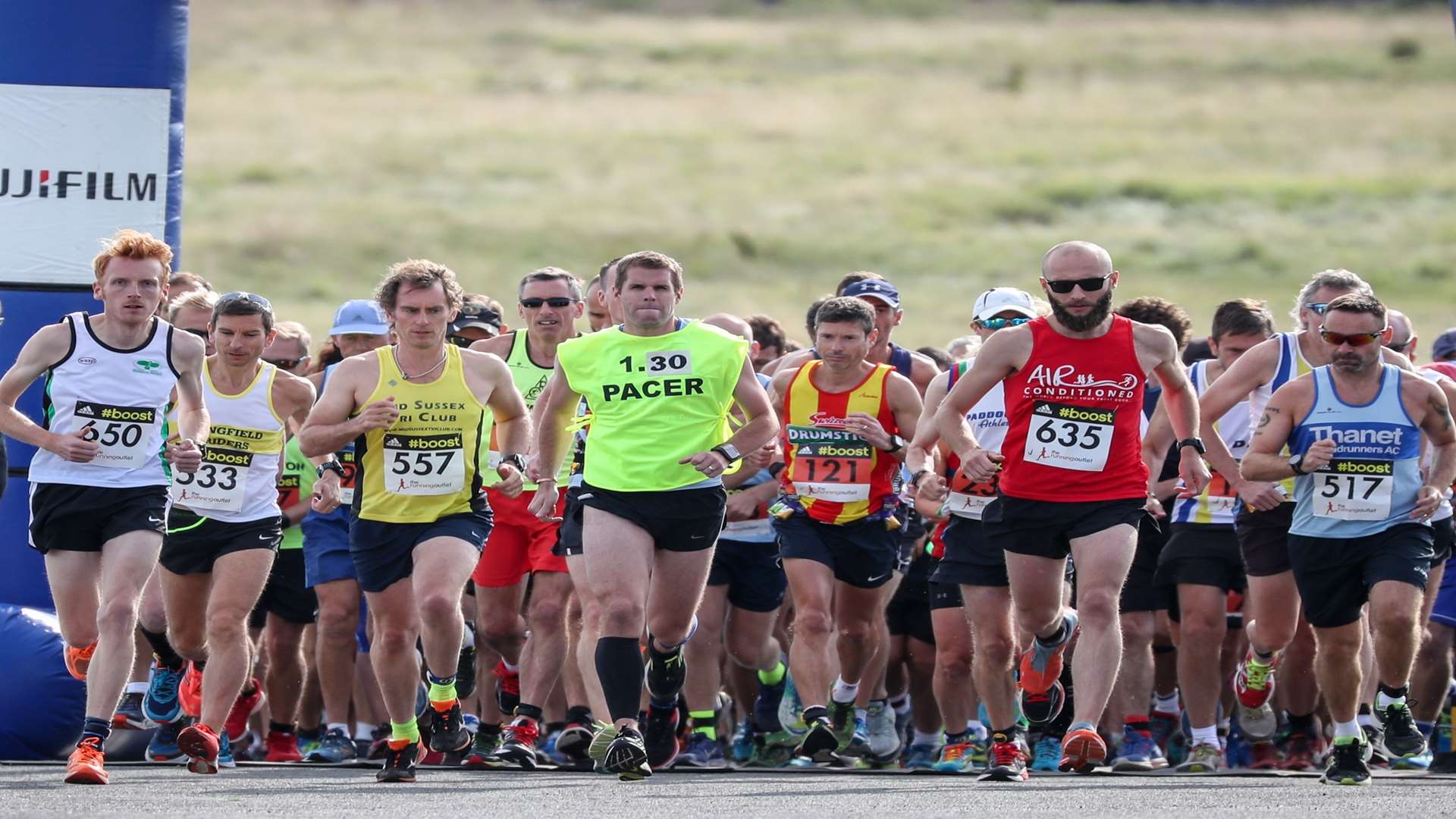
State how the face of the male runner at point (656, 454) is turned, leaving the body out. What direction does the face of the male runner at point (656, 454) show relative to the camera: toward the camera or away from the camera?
toward the camera

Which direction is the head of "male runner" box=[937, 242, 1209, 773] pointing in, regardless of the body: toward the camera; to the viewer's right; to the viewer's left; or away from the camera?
toward the camera

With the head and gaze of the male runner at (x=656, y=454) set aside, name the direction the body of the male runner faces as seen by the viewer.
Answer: toward the camera

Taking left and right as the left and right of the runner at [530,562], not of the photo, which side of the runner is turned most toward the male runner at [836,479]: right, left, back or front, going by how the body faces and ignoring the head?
left

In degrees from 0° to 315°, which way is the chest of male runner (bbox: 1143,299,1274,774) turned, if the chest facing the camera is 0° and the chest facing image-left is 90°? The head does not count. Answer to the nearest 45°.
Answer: approximately 0°

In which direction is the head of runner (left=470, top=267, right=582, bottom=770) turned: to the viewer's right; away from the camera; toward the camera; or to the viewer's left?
toward the camera

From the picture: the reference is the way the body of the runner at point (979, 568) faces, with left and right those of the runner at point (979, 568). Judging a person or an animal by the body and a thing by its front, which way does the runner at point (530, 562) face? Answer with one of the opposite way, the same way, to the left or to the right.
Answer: the same way

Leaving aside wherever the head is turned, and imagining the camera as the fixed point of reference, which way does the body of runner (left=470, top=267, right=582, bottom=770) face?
toward the camera

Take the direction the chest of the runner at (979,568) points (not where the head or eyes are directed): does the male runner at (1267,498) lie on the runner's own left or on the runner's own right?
on the runner's own left

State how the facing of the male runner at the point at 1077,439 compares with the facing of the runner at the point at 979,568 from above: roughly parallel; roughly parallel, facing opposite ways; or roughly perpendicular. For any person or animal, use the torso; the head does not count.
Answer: roughly parallel

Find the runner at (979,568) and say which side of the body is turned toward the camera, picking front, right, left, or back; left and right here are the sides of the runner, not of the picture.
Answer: front

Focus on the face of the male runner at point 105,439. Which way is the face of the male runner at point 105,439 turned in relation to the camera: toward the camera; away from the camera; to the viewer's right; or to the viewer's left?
toward the camera

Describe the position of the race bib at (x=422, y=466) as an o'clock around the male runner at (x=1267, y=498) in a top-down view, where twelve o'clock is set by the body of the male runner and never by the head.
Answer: The race bib is roughly at 2 o'clock from the male runner.

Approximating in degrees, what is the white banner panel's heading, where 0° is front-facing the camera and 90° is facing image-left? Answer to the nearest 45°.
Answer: approximately 0°

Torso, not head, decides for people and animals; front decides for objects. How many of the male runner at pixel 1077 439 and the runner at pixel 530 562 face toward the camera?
2
